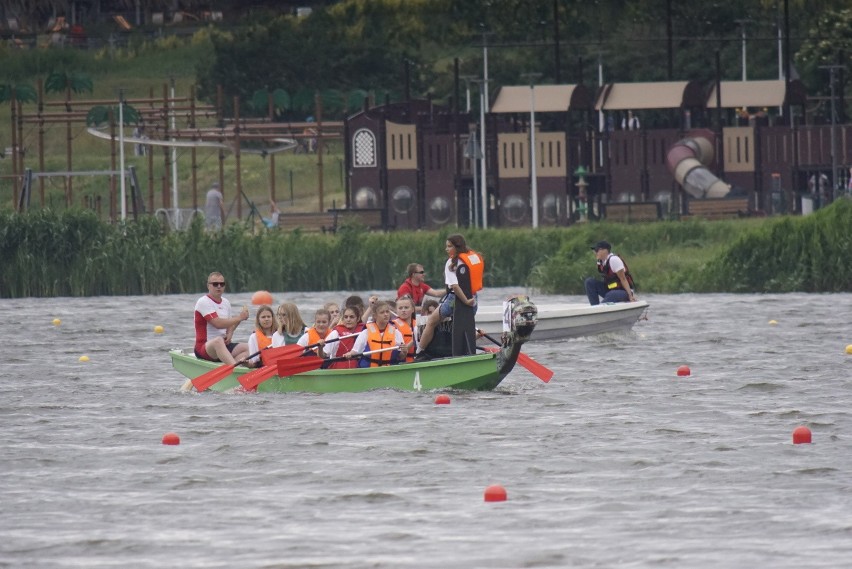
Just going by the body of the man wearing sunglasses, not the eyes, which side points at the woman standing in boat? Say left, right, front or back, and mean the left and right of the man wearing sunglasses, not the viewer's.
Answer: front

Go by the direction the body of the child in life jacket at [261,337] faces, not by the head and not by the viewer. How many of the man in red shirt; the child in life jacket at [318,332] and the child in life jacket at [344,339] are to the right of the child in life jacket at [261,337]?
0

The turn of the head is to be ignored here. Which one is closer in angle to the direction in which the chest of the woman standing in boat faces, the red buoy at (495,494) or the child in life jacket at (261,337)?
the child in life jacket

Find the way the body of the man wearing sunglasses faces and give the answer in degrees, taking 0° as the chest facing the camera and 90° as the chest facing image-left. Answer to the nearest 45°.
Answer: approximately 315°

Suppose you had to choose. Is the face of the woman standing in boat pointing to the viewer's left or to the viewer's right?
to the viewer's left

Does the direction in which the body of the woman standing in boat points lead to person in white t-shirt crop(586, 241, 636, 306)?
no

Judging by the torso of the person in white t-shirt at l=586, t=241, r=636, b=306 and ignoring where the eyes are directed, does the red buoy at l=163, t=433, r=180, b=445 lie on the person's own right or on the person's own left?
on the person's own left

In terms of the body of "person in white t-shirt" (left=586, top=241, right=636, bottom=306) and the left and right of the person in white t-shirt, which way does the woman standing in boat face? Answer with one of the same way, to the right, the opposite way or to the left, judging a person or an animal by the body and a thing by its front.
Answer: the same way

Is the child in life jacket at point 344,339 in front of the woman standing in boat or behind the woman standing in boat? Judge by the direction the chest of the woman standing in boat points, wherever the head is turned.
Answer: in front

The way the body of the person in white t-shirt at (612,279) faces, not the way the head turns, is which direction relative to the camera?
to the viewer's left

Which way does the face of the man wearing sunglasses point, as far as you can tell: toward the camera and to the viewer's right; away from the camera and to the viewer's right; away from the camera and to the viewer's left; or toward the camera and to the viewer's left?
toward the camera and to the viewer's right

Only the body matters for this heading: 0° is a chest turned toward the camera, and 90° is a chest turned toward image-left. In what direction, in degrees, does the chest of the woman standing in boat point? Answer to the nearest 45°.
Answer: approximately 90°

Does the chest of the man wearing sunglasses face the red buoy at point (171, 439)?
no

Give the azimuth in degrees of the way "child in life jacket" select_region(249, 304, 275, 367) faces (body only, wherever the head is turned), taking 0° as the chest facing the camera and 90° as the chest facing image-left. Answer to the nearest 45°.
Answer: approximately 315°

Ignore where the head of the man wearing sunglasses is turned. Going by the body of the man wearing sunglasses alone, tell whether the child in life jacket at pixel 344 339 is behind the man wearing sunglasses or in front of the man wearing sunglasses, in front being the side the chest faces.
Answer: in front

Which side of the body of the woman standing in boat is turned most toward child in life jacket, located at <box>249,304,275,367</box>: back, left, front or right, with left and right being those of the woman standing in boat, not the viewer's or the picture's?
front
